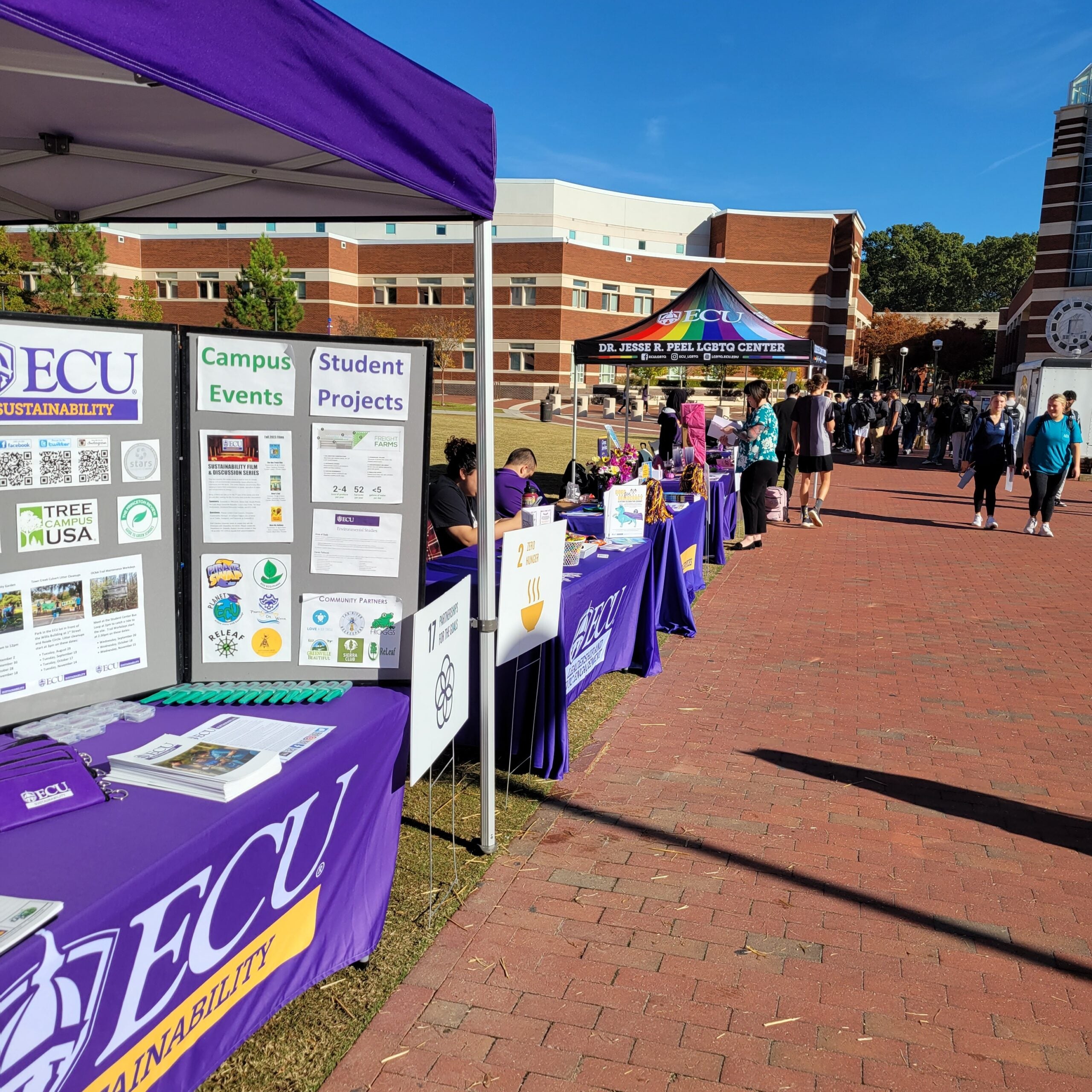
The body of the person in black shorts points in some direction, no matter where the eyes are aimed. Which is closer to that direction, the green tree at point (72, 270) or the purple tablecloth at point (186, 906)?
the green tree

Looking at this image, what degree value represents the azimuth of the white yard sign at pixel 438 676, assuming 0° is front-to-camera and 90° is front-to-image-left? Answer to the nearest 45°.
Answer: approximately 315°

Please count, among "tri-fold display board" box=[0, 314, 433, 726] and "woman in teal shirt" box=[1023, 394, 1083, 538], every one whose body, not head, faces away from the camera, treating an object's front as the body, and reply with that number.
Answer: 0

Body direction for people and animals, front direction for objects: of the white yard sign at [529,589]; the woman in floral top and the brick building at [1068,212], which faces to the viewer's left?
the woman in floral top

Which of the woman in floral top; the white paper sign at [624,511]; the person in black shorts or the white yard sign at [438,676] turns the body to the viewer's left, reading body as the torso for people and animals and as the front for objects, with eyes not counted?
the woman in floral top

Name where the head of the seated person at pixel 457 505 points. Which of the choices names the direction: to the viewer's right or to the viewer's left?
to the viewer's right

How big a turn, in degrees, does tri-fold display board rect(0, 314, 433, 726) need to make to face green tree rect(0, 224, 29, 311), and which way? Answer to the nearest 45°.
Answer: approximately 135° to its left

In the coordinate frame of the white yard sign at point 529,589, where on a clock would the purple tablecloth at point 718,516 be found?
The purple tablecloth is roughly at 8 o'clock from the white yard sign.

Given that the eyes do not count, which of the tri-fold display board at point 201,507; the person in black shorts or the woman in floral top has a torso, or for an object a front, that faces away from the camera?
the person in black shorts

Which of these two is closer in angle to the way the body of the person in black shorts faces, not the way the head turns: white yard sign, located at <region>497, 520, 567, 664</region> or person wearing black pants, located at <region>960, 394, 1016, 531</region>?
the person wearing black pants

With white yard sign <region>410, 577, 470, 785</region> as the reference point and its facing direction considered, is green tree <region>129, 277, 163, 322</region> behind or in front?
behind

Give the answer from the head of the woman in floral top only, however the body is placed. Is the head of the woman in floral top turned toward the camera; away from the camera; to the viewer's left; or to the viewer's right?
to the viewer's left

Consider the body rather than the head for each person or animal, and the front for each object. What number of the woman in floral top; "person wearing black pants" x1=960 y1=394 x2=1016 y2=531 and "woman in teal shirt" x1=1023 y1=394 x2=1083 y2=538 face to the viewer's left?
1

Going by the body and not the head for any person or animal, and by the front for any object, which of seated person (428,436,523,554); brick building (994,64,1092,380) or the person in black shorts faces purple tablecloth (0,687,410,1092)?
the brick building

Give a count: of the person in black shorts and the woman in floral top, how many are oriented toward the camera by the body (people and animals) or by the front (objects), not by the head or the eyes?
0

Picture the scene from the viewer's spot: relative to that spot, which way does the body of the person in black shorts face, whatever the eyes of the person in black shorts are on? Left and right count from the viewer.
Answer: facing away from the viewer
